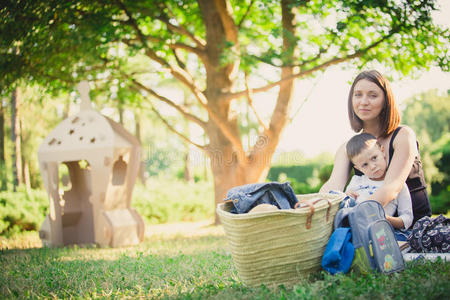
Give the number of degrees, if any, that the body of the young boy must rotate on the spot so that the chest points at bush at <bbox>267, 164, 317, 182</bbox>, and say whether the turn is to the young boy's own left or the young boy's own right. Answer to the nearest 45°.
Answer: approximately 180°

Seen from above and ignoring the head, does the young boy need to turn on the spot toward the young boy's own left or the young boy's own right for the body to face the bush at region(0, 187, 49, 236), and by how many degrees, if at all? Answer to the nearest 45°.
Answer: approximately 135° to the young boy's own right

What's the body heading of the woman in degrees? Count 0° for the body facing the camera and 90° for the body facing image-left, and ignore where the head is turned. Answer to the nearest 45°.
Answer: approximately 45°

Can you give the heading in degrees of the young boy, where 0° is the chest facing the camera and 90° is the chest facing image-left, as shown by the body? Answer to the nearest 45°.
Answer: approximately 0°

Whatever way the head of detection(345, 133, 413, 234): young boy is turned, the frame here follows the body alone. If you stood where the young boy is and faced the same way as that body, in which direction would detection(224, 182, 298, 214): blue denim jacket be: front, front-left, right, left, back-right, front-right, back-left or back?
front-right

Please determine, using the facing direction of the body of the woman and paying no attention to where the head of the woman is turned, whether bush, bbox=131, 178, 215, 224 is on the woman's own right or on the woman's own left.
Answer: on the woman's own right
